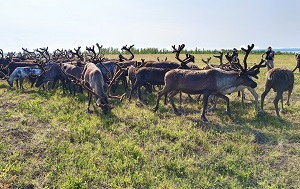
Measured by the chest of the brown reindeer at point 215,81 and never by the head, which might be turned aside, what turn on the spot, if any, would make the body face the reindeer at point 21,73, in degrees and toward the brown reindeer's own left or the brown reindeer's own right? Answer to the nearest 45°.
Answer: approximately 180°

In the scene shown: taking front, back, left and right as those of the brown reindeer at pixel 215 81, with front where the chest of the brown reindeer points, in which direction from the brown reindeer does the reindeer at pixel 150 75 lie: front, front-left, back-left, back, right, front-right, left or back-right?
back-left

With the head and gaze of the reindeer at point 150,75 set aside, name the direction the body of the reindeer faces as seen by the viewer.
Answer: to the viewer's right

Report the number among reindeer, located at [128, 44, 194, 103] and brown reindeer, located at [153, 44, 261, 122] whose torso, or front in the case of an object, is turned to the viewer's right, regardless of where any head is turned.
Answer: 2

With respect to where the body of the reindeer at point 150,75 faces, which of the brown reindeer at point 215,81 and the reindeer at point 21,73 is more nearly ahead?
the brown reindeer

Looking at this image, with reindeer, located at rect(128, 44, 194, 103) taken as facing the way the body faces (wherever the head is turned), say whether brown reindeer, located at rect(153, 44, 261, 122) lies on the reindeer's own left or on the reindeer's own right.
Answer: on the reindeer's own right

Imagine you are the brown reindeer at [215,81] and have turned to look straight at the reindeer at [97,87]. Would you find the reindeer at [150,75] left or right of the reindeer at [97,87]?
right

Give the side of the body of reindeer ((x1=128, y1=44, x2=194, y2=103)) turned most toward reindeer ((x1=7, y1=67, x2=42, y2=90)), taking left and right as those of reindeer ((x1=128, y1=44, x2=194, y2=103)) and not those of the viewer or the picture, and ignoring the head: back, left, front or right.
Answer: back

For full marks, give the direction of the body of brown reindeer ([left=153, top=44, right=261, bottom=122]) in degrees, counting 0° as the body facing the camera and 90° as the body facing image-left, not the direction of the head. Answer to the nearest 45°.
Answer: approximately 270°
